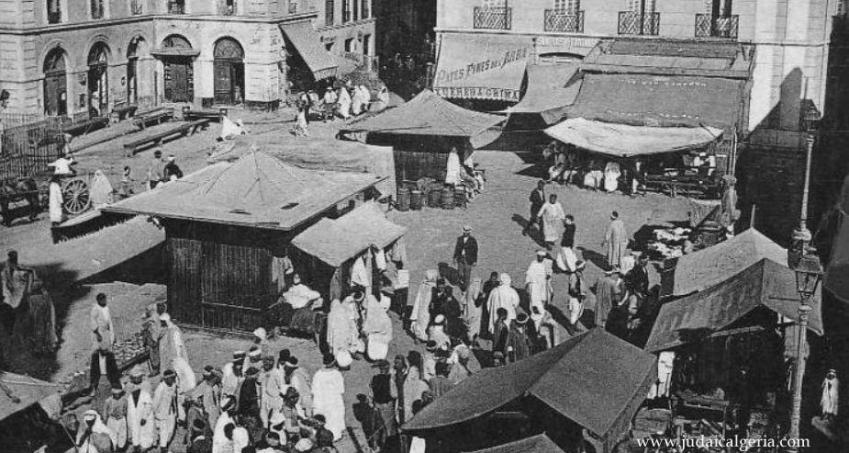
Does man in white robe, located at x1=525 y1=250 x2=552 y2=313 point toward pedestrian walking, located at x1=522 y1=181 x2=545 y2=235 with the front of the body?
no

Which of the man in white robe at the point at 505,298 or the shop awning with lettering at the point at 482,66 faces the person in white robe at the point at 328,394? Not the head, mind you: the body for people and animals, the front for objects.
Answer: the shop awning with lettering

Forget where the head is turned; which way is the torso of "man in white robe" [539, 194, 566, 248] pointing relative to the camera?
toward the camera

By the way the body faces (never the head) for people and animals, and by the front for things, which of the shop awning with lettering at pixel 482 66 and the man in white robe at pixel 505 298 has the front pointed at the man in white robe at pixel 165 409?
the shop awning with lettering

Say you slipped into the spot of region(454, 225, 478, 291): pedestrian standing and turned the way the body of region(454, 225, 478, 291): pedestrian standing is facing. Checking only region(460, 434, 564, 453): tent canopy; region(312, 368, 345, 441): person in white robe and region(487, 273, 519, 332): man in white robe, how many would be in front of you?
3

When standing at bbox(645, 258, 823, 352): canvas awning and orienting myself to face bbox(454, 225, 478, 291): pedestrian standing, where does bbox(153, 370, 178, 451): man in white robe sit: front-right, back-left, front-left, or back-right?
front-left

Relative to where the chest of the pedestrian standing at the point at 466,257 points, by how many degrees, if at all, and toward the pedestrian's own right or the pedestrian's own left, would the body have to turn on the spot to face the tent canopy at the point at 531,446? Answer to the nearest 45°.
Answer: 0° — they already face it

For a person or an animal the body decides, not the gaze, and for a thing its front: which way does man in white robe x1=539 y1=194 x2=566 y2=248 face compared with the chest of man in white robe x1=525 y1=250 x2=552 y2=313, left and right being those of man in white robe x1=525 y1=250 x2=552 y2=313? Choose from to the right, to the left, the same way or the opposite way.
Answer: the same way

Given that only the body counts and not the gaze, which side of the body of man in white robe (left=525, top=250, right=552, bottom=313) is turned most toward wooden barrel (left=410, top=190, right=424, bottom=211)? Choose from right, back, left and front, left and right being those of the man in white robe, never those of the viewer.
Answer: back

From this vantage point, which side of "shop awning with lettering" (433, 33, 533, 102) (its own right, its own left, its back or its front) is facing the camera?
front

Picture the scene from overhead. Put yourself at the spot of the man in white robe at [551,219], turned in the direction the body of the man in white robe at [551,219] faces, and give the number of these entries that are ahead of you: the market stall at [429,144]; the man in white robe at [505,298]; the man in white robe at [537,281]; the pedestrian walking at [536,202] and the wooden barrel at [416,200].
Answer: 2

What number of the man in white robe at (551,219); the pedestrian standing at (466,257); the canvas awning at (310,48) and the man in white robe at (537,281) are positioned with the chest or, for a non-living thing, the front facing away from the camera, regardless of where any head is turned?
0

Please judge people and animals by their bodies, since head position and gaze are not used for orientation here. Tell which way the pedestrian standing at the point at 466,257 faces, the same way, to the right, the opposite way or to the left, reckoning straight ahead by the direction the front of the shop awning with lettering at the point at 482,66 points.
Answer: the same way

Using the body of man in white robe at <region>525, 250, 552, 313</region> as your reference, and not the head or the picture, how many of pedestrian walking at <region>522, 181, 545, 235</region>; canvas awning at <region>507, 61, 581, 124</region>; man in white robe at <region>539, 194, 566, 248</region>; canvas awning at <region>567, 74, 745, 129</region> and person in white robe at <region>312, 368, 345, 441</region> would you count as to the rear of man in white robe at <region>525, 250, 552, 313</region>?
4
